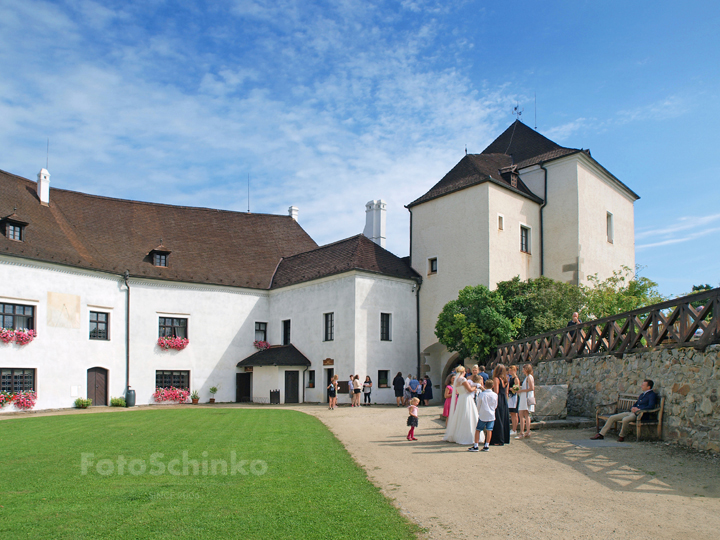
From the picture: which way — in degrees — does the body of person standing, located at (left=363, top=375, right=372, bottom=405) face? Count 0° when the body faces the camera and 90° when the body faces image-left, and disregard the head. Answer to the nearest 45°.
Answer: approximately 45°

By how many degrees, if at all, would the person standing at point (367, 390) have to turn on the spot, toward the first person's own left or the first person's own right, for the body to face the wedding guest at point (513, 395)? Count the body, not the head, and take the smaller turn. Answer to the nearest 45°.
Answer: approximately 45° to the first person's own left

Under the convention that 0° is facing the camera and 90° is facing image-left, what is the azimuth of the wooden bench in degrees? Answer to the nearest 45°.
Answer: approximately 45°

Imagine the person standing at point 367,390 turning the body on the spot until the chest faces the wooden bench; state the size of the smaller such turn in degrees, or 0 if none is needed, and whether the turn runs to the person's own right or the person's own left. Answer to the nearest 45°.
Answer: approximately 45° to the person's own left

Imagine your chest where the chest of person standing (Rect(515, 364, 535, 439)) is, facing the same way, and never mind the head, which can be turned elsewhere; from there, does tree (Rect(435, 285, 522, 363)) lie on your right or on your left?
on your right

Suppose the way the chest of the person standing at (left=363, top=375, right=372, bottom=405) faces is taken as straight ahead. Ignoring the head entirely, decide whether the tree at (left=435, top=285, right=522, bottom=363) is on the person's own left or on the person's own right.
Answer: on the person's own left

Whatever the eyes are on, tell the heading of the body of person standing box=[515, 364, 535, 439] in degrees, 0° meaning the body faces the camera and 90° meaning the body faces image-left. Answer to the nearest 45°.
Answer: approximately 90°
